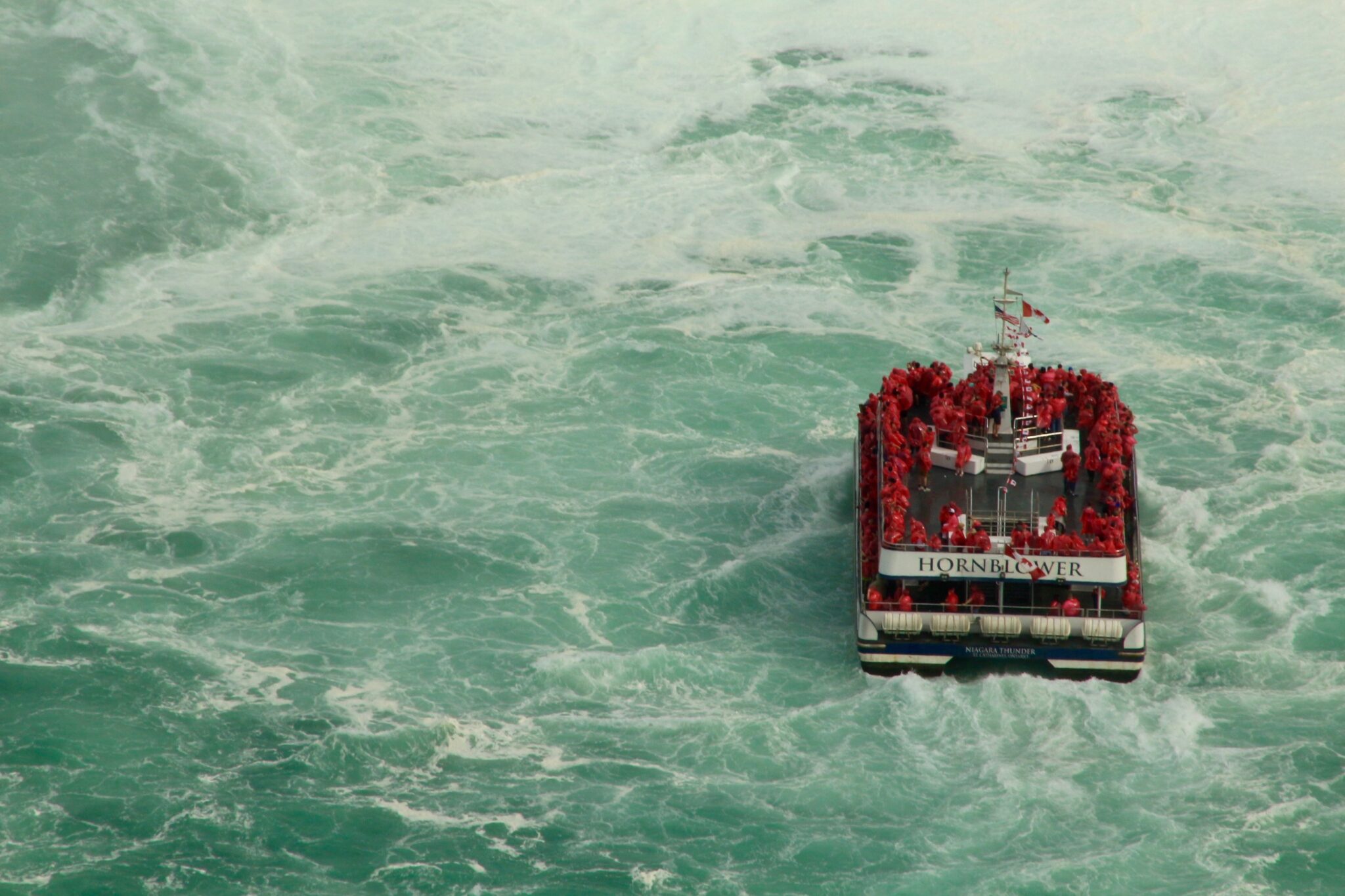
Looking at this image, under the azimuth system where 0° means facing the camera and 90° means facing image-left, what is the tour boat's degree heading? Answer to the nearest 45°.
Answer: approximately 180°
